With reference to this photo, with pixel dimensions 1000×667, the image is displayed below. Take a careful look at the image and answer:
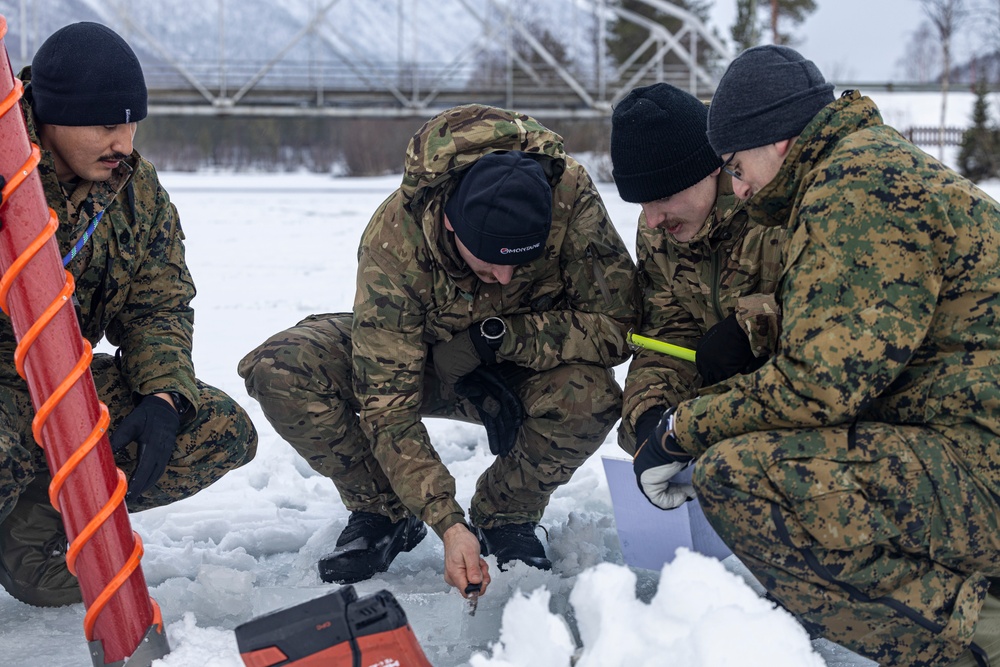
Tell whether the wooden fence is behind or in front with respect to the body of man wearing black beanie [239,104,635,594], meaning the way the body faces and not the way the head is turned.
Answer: behind

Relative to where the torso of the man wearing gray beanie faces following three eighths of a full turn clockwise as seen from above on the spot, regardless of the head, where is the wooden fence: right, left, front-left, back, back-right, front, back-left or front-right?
front-left

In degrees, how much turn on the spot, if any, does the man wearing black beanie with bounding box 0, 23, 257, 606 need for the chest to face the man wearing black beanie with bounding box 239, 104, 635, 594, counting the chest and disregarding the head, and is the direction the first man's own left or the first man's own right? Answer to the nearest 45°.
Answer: approximately 45° to the first man's own left

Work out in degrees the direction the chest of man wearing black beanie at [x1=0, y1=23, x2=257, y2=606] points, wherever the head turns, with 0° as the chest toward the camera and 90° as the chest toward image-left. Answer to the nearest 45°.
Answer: approximately 315°

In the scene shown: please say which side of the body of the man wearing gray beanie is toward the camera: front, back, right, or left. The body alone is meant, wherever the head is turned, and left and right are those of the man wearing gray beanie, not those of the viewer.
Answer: left

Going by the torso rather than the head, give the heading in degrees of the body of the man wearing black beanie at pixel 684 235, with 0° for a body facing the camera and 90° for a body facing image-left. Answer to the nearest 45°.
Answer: approximately 45°

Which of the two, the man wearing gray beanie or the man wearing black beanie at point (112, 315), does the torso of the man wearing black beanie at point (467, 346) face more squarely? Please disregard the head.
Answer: the man wearing gray beanie

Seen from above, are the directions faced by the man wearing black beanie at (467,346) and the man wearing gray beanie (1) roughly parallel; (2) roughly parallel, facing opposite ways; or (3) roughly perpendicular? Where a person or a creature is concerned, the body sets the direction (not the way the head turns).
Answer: roughly perpendicular

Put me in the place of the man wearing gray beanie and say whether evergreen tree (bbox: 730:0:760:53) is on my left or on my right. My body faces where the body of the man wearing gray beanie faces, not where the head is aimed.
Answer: on my right

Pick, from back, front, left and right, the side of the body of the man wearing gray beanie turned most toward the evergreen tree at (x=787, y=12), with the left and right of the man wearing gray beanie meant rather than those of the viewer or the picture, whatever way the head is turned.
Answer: right

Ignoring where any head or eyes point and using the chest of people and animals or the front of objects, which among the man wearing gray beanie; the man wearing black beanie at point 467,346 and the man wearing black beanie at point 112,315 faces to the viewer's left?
the man wearing gray beanie

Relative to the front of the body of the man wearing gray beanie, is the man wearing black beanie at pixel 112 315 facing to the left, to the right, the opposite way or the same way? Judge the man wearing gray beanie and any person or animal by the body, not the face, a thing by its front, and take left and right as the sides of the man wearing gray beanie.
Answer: the opposite way

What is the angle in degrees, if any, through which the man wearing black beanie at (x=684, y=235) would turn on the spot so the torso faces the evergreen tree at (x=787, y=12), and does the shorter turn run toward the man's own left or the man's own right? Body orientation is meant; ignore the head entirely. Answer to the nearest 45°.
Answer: approximately 135° to the man's own right

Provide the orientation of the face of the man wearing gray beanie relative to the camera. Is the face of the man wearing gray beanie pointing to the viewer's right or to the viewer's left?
to the viewer's left

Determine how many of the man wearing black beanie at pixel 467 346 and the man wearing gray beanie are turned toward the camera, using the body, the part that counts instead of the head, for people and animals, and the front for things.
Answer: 1

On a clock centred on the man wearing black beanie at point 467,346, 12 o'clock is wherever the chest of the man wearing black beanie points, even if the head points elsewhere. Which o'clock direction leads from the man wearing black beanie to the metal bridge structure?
The metal bridge structure is roughly at 6 o'clock from the man wearing black beanie.

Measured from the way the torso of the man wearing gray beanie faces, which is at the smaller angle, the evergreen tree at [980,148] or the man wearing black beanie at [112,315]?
the man wearing black beanie
